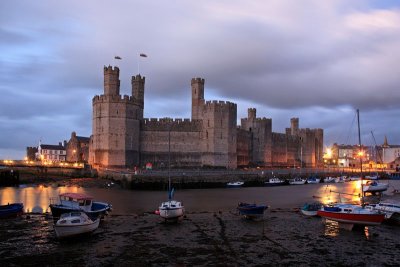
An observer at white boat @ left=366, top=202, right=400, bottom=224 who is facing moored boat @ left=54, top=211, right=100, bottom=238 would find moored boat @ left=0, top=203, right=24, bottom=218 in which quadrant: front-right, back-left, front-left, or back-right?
front-right

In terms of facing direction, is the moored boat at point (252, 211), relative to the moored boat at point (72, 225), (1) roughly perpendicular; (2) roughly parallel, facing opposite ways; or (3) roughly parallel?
roughly parallel

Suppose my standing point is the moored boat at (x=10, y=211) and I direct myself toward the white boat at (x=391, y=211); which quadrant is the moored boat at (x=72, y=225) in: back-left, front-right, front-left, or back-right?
front-right

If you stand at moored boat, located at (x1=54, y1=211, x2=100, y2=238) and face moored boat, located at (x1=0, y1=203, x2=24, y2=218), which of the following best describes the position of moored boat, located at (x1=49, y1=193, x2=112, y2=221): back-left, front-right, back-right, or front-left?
front-right
